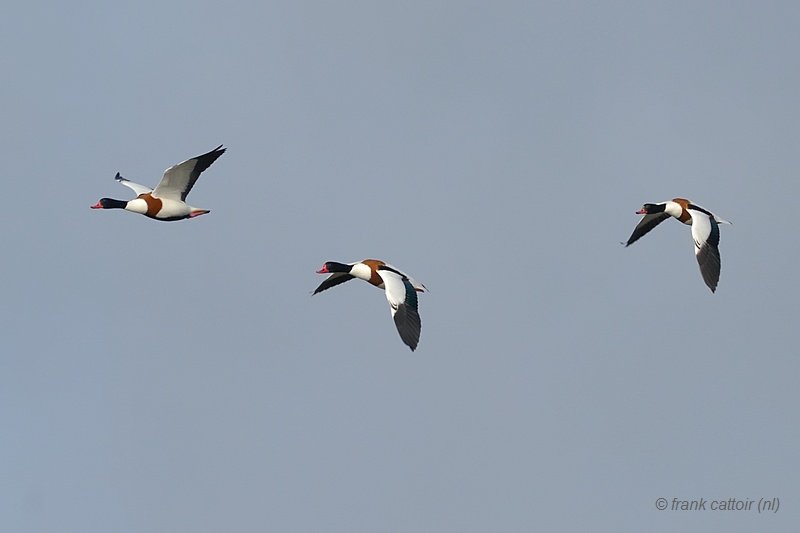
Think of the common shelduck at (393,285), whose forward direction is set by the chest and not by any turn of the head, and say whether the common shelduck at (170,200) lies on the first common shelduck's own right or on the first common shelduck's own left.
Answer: on the first common shelduck's own right

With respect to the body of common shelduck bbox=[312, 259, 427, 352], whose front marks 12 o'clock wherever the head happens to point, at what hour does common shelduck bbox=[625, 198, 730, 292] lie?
common shelduck bbox=[625, 198, 730, 292] is roughly at 7 o'clock from common shelduck bbox=[312, 259, 427, 352].

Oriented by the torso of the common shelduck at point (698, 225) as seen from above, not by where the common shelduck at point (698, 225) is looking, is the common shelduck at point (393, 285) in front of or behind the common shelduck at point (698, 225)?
in front

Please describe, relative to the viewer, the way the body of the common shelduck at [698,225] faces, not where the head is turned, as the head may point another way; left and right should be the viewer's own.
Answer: facing the viewer and to the left of the viewer

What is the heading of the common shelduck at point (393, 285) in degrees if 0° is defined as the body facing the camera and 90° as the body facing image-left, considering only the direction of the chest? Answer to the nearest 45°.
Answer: approximately 45°

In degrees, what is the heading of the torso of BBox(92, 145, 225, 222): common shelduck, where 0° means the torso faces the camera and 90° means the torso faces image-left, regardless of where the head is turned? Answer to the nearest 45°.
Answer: approximately 90°

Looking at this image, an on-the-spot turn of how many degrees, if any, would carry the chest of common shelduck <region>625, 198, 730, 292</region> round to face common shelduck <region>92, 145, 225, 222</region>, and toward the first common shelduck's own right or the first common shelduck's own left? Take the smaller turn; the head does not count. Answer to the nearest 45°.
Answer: approximately 45° to the first common shelduck's own right

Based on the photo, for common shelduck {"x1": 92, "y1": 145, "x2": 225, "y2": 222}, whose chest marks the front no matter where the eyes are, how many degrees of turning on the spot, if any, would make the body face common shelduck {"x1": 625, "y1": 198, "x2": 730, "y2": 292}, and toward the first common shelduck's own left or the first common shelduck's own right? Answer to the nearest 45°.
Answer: approximately 180°

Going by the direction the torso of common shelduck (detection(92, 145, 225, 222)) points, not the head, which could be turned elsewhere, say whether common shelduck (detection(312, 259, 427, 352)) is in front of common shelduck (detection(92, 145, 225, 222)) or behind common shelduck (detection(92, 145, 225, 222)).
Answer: behind
